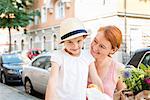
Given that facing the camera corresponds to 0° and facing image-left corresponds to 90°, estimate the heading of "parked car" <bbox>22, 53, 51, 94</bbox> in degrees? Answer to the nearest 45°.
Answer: approximately 315°

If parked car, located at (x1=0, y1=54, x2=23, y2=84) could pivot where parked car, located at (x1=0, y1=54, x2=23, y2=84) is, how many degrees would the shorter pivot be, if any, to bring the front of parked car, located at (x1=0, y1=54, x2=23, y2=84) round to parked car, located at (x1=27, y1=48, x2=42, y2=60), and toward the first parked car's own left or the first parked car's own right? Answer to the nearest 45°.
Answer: approximately 135° to the first parked car's own left

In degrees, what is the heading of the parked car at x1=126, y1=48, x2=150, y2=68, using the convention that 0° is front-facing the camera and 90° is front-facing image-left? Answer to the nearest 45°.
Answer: approximately 45°

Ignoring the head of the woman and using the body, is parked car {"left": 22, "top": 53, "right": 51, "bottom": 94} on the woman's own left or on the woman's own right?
on the woman's own right

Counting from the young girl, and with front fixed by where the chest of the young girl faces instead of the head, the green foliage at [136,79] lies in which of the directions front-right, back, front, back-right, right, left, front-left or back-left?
left

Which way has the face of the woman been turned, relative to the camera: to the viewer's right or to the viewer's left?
to the viewer's left

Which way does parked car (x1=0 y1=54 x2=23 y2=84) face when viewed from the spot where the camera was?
facing the viewer and to the right of the viewer

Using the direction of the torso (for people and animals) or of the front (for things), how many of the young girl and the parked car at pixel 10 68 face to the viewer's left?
0
